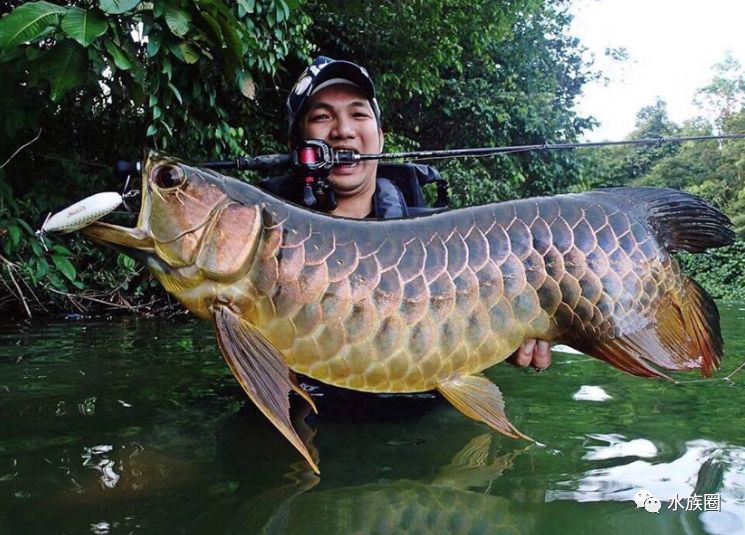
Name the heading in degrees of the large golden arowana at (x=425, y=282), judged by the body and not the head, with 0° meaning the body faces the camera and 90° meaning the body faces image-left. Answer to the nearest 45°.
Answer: approximately 90°

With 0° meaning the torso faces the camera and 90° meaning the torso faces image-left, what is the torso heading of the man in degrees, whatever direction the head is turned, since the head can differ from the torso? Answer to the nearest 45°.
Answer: approximately 0°
